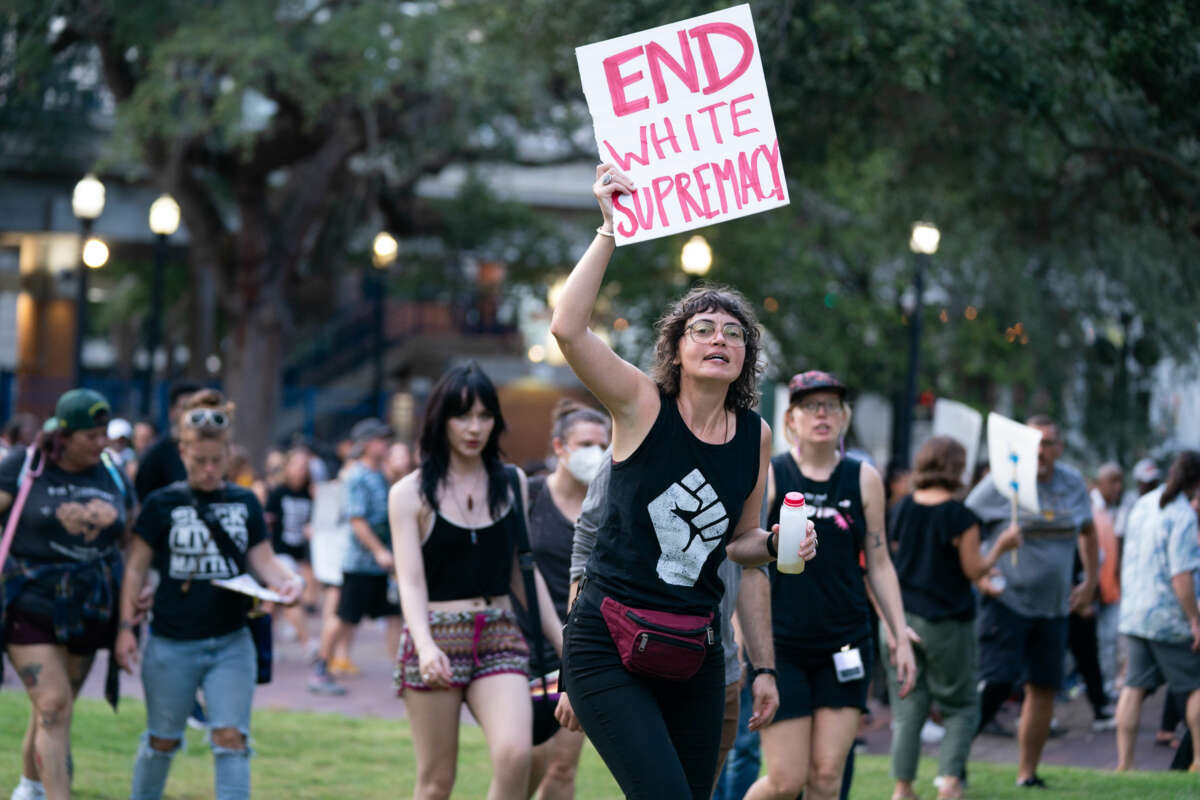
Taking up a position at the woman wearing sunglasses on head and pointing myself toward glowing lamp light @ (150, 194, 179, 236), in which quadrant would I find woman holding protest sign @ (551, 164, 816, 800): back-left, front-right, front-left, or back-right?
back-right

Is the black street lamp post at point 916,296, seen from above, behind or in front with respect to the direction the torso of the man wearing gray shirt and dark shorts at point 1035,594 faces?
behind

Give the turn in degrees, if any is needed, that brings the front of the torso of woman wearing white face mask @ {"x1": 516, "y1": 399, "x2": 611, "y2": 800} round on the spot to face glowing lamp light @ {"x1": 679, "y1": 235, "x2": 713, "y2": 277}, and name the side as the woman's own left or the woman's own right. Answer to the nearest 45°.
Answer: approximately 135° to the woman's own left

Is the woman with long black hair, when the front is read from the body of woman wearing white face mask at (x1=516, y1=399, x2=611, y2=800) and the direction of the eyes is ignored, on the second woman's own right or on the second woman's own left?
on the second woman's own right

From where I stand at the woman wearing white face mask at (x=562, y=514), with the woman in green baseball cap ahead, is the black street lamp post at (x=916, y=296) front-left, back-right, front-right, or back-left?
back-right

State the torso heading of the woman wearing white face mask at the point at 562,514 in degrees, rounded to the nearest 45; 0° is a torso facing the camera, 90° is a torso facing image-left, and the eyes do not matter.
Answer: approximately 315°
